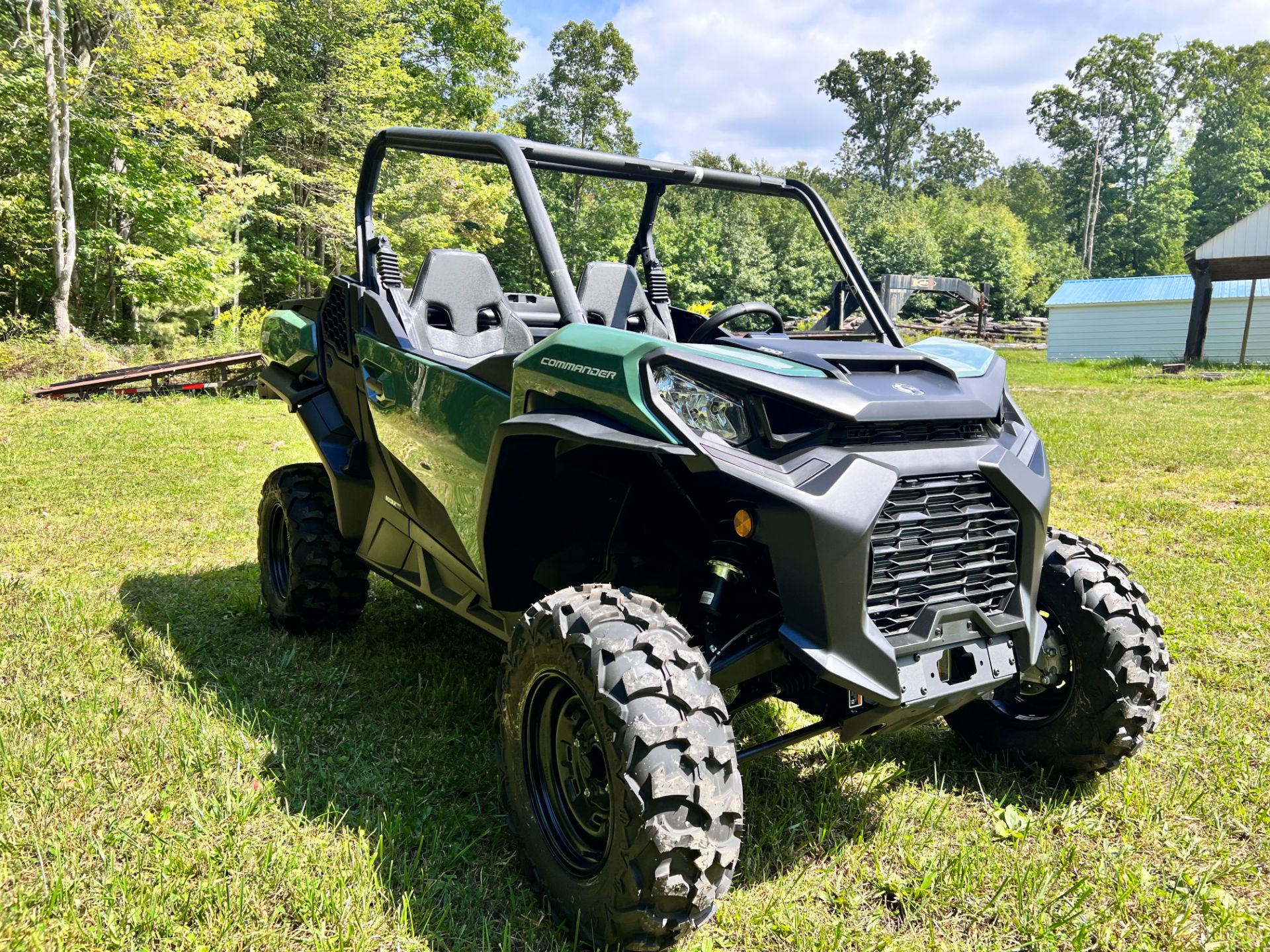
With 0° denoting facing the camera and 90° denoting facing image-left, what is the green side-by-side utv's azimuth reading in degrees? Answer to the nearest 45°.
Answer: approximately 315°

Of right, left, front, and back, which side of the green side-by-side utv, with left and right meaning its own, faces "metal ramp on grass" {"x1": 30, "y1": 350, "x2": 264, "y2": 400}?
back

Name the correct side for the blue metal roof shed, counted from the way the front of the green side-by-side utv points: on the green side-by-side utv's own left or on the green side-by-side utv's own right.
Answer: on the green side-by-side utv's own left

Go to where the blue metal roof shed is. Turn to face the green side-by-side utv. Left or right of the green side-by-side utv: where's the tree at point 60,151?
right

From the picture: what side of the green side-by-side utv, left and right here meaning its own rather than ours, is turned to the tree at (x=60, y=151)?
back
